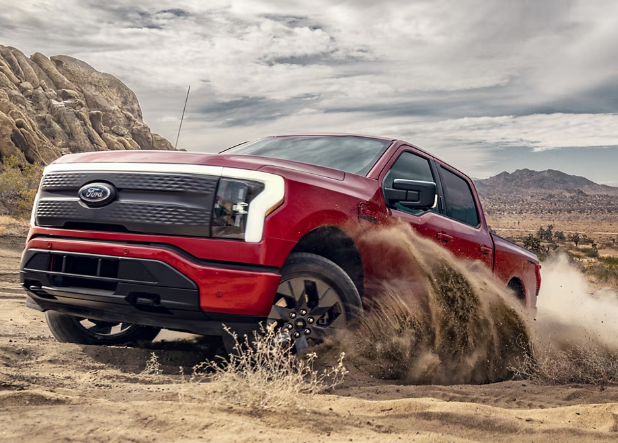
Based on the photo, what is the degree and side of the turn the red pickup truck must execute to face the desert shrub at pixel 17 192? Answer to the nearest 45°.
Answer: approximately 90° to its right

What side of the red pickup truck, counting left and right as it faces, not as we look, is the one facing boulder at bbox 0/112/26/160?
right

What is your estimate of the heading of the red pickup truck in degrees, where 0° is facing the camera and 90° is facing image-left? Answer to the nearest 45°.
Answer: approximately 45°

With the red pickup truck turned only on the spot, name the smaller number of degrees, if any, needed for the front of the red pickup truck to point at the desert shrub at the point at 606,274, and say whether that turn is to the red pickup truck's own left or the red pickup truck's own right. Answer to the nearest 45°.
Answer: approximately 180°

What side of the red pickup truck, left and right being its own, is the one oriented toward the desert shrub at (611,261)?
back

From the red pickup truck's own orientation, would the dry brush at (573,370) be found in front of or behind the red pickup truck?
behind

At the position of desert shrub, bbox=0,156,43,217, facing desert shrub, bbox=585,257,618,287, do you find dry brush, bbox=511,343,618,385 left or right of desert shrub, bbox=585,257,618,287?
right
